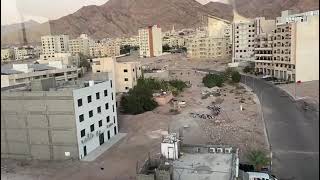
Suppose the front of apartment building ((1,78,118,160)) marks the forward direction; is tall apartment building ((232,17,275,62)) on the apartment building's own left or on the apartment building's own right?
on the apartment building's own left

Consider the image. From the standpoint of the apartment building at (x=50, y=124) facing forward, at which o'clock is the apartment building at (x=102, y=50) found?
the apartment building at (x=102, y=50) is roughly at 8 o'clock from the apartment building at (x=50, y=124).

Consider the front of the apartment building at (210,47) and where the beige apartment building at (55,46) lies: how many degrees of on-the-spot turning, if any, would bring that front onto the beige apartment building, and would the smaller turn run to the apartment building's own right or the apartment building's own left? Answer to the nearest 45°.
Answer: approximately 90° to the apartment building's own right

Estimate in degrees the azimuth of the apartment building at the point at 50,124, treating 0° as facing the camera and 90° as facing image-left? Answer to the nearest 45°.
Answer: approximately 315°

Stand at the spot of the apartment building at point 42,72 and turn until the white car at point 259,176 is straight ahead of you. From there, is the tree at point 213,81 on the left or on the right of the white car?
left

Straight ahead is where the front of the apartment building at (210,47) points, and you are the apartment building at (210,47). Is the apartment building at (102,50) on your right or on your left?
on your right

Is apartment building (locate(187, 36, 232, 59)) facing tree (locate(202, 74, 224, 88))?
yes

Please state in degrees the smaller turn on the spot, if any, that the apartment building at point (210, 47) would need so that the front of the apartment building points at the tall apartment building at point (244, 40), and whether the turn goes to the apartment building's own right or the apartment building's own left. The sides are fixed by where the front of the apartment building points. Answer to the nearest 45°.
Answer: approximately 45° to the apartment building's own left

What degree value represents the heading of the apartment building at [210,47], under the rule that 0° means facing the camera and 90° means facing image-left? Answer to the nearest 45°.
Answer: approximately 0°

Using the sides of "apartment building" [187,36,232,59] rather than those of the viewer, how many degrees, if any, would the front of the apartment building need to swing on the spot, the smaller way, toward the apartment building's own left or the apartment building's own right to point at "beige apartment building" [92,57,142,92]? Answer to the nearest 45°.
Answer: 0° — it already faces it
